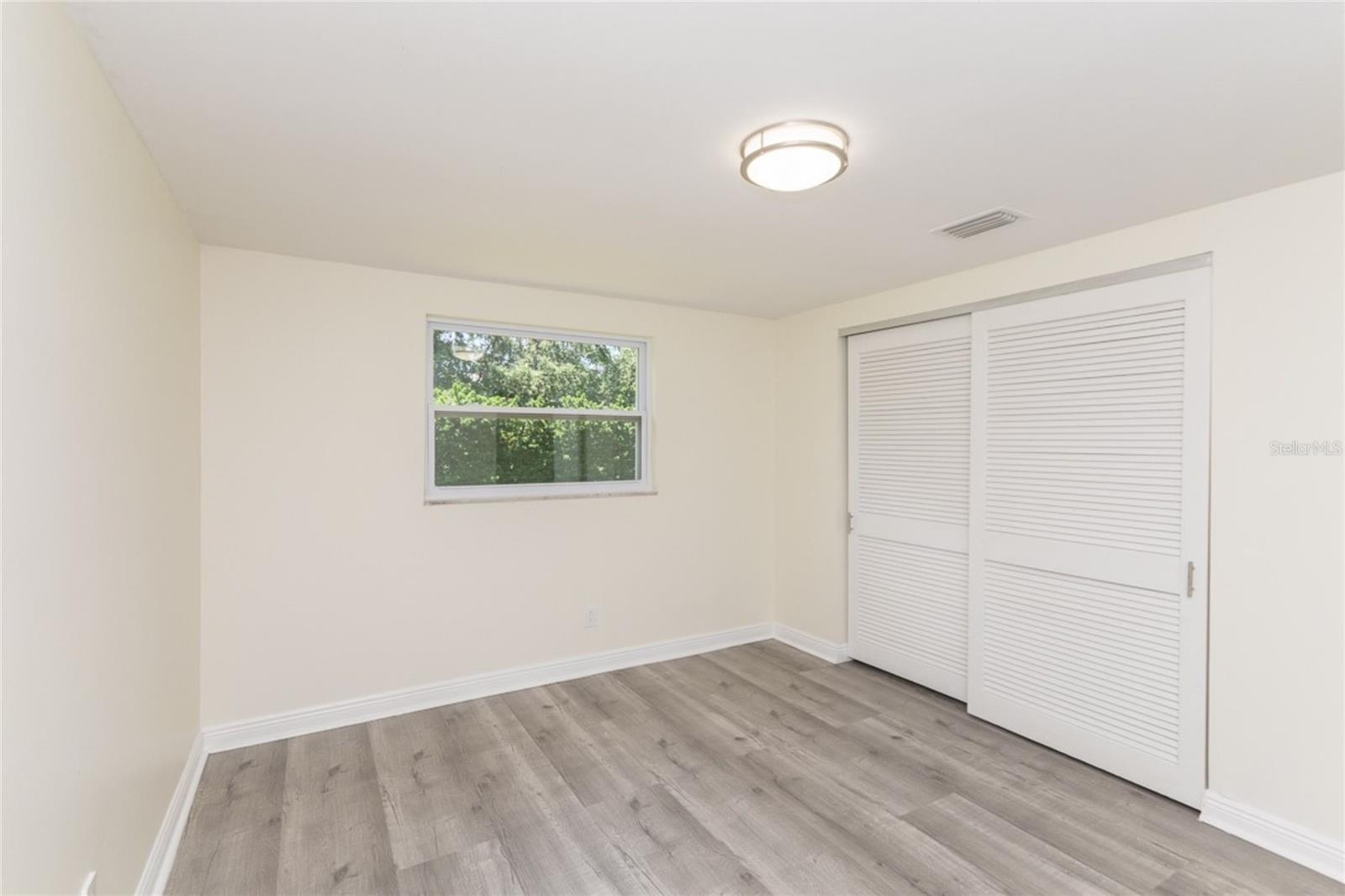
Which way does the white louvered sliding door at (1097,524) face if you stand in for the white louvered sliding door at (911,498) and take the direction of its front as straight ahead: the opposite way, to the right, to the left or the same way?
the same way

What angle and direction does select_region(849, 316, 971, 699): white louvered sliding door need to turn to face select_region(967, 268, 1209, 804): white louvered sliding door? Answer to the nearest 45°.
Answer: approximately 90° to its left

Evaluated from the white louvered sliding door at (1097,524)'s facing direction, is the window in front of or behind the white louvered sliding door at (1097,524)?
in front

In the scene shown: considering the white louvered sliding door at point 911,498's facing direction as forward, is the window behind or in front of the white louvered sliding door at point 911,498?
in front

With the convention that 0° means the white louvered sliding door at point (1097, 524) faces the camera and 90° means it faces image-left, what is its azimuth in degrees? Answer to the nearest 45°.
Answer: approximately 45°

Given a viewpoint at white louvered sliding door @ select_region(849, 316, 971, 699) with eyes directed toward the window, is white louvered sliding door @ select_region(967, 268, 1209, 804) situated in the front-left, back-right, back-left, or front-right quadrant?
back-left

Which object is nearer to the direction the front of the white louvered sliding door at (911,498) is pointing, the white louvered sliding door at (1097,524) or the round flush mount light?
the round flush mount light

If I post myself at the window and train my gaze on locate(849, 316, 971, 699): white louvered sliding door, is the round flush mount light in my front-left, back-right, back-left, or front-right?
front-right

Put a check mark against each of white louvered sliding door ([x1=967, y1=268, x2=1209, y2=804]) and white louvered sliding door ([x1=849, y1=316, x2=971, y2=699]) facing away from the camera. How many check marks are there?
0

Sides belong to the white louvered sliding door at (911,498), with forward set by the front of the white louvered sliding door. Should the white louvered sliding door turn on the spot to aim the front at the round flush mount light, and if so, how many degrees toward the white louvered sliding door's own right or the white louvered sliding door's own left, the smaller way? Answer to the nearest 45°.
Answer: approximately 45° to the white louvered sliding door's own left

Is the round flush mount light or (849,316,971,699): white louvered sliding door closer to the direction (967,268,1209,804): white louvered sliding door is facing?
the round flush mount light

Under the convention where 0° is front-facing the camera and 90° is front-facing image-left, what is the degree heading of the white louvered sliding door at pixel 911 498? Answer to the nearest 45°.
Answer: approximately 45°

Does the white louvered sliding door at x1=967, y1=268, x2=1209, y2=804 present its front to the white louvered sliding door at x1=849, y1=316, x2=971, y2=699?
no

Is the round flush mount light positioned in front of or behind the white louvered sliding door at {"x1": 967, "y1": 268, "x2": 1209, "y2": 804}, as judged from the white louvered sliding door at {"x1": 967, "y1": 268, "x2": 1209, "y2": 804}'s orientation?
in front
